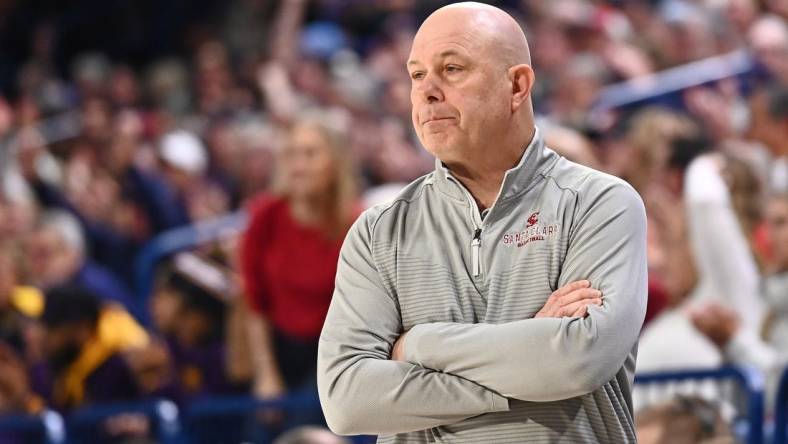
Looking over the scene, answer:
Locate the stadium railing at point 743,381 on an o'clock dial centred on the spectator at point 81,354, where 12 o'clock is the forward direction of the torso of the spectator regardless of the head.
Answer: The stadium railing is roughly at 9 o'clock from the spectator.

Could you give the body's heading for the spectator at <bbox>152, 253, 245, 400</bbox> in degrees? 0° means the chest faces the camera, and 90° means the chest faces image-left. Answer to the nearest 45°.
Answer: approximately 45°

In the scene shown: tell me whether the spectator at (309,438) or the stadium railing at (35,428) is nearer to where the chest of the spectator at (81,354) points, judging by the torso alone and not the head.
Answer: the stadium railing

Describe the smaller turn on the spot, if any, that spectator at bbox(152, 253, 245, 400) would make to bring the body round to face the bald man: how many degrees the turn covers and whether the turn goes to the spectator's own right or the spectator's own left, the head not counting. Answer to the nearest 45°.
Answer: approximately 45° to the spectator's own left

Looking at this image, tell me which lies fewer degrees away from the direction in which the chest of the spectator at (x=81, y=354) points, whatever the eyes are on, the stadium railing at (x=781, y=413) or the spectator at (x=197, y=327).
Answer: the stadium railing

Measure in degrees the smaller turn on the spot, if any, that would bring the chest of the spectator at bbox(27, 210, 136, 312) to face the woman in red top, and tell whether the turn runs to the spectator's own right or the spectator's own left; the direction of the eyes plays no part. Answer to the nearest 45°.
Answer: approximately 90° to the spectator's own left

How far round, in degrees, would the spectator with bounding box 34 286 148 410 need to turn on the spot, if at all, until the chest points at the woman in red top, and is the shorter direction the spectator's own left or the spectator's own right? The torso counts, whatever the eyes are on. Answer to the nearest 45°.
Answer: approximately 90° to the spectator's own left

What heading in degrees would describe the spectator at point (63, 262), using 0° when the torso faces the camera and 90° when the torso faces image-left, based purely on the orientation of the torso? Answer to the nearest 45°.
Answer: approximately 45°
